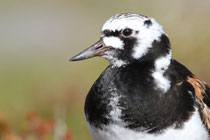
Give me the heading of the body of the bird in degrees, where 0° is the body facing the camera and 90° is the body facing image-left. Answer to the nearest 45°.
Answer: approximately 45°
